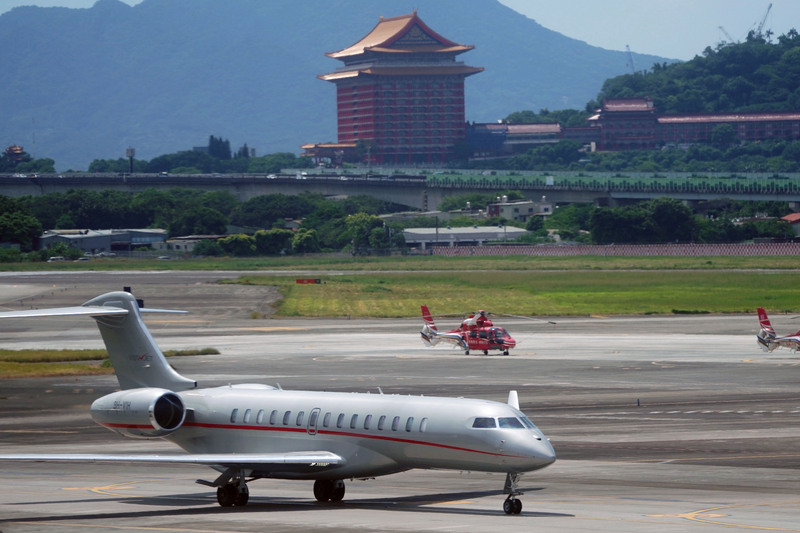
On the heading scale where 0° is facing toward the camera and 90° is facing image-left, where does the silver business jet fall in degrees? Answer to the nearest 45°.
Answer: approximately 315°
